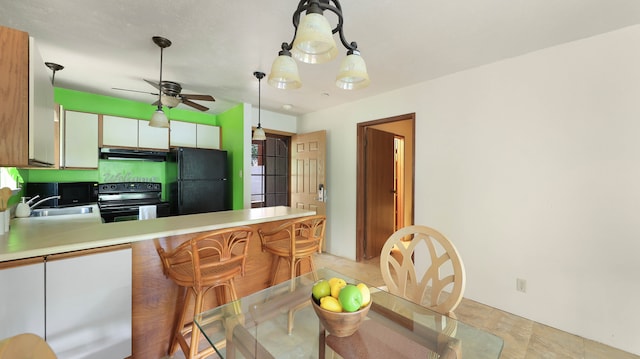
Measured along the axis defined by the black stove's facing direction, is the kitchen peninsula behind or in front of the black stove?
in front

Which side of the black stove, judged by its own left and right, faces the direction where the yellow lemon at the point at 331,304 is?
front

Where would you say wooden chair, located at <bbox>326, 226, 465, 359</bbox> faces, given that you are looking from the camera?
facing the viewer and to the left of the viewer

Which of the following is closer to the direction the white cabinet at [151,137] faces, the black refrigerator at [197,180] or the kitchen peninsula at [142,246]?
the kitchen peninsula

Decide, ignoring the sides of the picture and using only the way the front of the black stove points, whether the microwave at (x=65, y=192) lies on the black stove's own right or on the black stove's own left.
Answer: on the black stove's own right

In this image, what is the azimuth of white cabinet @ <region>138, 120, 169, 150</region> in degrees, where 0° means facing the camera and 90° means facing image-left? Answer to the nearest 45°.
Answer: approximately 0°

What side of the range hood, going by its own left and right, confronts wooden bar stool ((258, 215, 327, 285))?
front

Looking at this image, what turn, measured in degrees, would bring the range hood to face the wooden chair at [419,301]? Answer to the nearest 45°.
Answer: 0° — it already faces it

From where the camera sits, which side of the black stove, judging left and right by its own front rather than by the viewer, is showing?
front

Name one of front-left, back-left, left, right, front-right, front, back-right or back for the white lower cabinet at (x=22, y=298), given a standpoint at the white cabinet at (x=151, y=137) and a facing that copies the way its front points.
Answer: front

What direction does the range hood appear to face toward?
toward the camera

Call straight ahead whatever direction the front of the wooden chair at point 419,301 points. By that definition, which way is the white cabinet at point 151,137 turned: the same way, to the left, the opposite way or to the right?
to the left

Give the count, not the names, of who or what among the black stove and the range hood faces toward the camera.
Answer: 2

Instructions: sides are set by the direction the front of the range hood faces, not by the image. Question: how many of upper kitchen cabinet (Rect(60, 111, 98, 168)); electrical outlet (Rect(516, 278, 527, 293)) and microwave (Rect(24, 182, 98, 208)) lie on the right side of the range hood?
2
